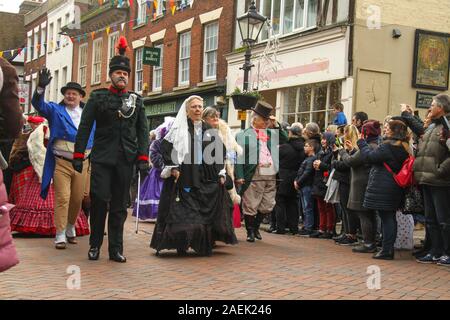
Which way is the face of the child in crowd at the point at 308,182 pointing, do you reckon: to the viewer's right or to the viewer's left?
to the viewer's left

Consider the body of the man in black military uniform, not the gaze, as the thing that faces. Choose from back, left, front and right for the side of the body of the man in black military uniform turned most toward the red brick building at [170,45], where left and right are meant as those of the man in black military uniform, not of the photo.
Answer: back

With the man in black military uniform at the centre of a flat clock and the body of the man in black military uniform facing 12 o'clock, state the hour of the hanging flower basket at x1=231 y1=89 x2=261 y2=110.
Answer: The hanging flower basket is roughly at 7 o'clock from the man in black military uniform.

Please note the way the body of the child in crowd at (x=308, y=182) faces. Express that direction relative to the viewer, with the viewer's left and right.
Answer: facing to the left of the viewer

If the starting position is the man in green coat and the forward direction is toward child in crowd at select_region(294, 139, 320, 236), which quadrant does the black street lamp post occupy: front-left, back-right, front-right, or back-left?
front-left

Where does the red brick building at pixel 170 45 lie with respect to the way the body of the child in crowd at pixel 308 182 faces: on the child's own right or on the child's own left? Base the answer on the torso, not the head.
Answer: on the child's own right

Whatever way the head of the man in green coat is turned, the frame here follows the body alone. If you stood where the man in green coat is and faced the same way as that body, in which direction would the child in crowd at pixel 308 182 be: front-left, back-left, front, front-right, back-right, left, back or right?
left

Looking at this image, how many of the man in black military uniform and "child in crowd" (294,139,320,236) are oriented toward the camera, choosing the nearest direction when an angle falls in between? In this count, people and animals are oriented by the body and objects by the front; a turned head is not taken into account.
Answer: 1

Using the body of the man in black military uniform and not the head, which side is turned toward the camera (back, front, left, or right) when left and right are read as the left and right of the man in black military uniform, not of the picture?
front

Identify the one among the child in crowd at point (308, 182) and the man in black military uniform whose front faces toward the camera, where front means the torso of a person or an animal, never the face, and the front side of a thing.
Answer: the man in black military uniform

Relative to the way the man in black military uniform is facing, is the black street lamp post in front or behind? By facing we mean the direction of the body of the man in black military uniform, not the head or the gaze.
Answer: behind

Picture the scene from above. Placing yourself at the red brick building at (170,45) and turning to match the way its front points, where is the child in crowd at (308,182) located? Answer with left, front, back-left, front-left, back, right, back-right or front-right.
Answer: front-left

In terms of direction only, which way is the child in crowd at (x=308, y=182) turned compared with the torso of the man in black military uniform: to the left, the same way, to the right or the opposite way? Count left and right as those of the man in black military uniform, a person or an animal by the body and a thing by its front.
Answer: to the right

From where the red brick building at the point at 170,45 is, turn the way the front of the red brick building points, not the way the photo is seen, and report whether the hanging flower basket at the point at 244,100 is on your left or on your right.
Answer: on your left

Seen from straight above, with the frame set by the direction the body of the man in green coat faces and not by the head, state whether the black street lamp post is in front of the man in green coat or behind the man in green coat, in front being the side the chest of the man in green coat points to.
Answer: behind
